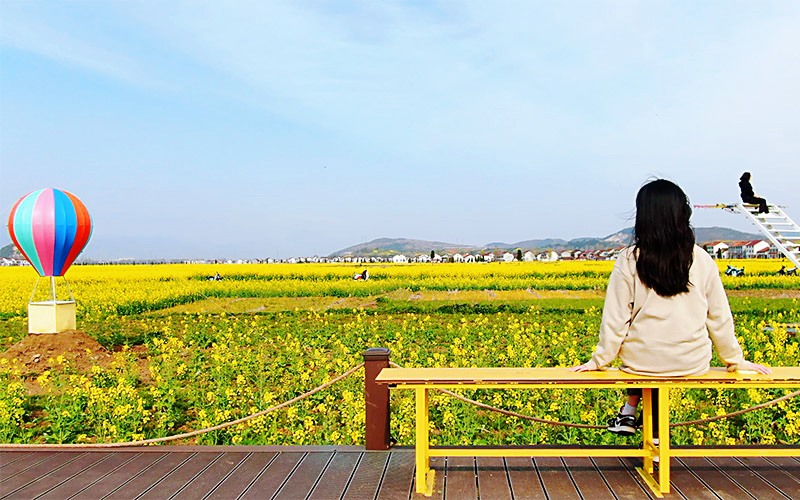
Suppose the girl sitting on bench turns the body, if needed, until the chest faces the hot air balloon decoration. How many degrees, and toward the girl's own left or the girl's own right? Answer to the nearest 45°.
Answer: approximately 90° to the girl's own left

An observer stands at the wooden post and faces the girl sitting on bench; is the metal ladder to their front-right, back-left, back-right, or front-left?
front-left

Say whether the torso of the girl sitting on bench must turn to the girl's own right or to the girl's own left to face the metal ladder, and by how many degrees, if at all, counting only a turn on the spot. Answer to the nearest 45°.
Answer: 0° — they already face it

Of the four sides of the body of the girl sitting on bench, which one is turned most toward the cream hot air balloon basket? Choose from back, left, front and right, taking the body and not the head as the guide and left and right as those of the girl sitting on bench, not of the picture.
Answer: left

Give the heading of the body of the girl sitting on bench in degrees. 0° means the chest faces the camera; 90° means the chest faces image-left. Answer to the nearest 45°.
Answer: approximately 180°

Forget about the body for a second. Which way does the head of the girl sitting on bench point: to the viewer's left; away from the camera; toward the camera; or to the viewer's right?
away from the camera
